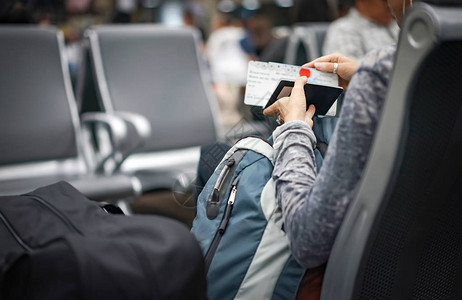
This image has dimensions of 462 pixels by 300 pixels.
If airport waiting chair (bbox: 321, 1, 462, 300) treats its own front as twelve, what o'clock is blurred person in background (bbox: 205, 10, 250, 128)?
The blurred person in background is roughly at 1 o'clock from the airport waiting chair.

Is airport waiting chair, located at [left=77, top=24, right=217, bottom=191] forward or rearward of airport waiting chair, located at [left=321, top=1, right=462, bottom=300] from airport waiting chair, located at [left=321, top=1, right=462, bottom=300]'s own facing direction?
forward

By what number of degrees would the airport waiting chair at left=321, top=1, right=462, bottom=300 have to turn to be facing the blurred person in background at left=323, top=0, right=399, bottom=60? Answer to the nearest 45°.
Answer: approximately 45° to its right

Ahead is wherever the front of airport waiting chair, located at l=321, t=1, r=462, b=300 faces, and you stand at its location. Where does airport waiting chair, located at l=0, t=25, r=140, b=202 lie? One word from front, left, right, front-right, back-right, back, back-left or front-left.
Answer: front

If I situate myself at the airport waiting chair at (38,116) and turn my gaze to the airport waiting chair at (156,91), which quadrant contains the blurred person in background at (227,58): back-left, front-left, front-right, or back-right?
front-left

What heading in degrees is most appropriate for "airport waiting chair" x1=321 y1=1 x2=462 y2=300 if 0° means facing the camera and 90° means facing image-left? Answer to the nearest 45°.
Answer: approximately 135°
